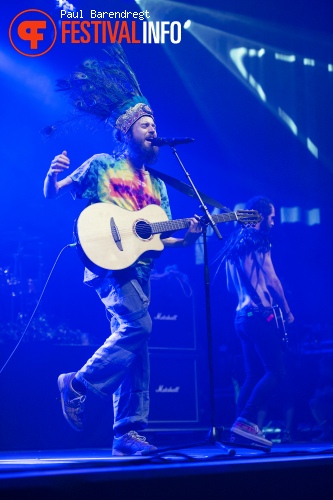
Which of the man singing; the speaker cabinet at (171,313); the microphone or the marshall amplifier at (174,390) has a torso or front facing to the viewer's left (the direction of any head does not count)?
the microphone

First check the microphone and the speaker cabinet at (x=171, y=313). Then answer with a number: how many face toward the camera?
1

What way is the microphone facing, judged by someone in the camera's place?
facing to the left of the viewer

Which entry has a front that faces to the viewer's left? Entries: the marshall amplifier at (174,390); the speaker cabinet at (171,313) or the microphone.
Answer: the microphone

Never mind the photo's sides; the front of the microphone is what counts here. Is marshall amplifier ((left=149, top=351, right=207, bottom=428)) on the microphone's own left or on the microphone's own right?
on the microphone's own right

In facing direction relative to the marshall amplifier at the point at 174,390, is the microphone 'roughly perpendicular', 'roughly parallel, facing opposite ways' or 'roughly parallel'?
roughly perpendicular

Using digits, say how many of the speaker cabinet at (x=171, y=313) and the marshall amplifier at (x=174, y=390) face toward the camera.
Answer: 2

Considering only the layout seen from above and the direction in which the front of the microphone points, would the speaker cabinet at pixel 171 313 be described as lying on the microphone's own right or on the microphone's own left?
on the microphone's own right
